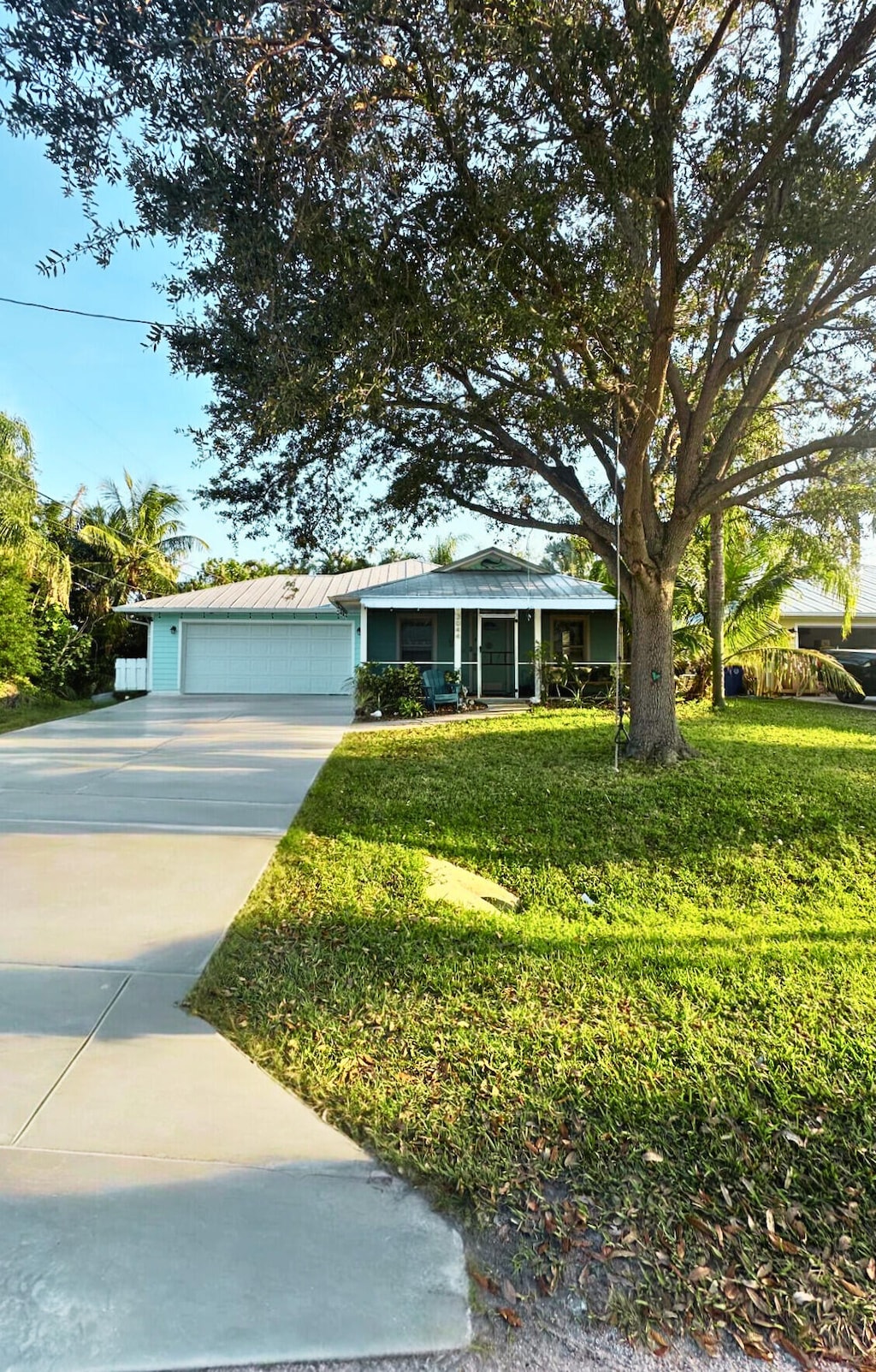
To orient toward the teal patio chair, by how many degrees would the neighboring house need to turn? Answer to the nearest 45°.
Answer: approximately 45° to its right

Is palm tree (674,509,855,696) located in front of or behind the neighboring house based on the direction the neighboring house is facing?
in front

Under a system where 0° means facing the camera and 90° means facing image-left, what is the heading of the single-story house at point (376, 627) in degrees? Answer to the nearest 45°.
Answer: approximately 0°

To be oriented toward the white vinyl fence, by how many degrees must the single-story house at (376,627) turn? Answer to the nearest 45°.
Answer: approximately 135° to its right

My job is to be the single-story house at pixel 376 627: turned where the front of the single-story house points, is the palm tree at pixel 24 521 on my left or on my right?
on my right

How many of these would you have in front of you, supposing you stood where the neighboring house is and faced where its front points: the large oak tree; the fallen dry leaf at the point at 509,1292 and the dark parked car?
3

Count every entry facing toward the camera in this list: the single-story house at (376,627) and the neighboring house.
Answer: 2

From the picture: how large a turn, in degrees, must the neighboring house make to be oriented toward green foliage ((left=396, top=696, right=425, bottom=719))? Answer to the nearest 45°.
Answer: approximately 45° to its right

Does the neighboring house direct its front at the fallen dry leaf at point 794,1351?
yes

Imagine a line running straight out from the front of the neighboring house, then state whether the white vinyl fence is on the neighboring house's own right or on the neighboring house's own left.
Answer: on the neighboring house's own right

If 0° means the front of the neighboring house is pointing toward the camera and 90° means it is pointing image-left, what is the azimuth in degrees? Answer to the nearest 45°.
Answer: approximately 0°

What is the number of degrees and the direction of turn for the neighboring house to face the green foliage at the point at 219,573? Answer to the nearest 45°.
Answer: approximately 90° to its right
